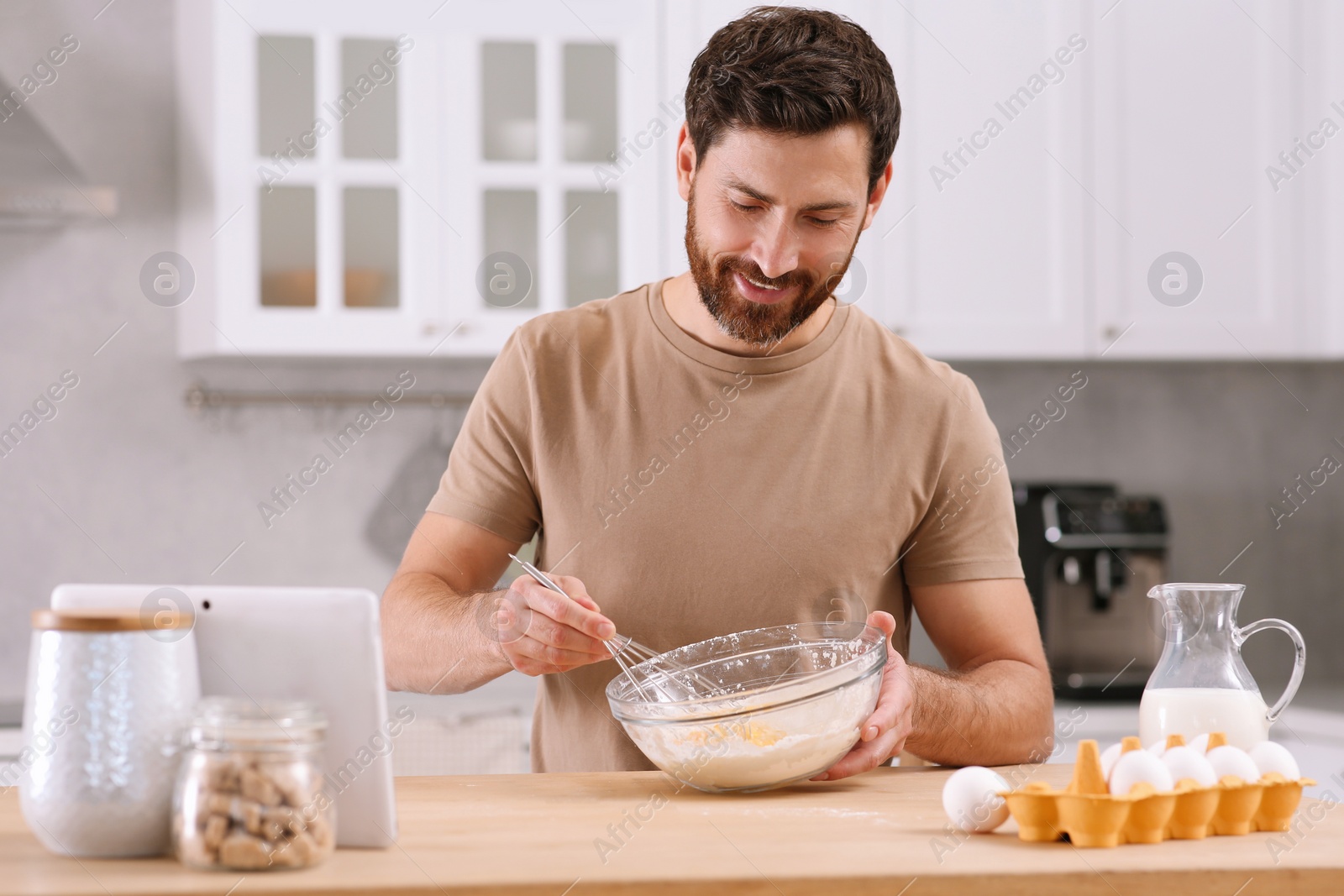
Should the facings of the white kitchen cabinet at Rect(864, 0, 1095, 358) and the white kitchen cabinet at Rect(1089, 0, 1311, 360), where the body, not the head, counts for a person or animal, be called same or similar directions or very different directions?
same or similar directions

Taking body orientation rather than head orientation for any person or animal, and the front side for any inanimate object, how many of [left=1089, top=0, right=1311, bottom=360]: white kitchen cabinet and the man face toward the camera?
2

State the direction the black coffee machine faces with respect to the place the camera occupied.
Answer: facing the viewer

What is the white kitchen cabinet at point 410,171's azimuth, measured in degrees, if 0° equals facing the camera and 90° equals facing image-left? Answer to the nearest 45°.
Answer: approximately 0°

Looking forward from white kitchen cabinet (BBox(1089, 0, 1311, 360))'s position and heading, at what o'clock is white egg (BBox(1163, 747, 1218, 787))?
The white egg is roughly at 12 o'clock from the white kitchen cabinet.

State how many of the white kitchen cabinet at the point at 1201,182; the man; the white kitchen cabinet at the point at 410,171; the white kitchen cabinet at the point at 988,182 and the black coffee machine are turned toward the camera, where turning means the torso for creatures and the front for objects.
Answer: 5

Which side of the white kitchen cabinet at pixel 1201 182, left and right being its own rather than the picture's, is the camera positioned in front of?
front

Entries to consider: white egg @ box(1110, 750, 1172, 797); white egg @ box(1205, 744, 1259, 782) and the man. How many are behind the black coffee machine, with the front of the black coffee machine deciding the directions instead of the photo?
0

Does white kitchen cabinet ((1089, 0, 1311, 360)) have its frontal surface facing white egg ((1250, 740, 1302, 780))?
yes

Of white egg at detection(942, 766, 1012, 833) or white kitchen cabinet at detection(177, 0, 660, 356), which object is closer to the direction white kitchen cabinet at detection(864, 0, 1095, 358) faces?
the white egg

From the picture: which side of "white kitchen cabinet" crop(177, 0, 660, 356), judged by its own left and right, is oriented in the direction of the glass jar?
front

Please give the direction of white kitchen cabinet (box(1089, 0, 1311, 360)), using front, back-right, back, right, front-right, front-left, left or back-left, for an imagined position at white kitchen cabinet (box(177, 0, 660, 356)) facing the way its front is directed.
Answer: left

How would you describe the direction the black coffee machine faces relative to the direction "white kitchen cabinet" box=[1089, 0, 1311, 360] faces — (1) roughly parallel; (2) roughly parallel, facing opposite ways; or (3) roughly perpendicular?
roughly parallel

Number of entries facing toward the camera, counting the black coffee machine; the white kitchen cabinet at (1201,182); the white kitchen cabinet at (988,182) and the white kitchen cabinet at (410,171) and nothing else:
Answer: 4

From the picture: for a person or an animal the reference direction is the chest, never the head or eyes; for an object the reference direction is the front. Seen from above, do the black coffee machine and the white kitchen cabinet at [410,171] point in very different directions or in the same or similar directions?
same or similar directions

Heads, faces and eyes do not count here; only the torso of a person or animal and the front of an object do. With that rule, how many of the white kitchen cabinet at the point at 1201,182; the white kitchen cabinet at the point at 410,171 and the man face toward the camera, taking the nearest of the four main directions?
3

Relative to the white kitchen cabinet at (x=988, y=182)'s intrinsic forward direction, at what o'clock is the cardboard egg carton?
The cardboard egg carton is roughly at 12 o'clock from the white kitchen cabinet.

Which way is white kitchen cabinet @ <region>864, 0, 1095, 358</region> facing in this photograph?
toward the camera

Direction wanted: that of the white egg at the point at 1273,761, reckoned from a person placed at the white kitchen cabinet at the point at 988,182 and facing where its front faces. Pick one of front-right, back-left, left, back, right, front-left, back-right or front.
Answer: front

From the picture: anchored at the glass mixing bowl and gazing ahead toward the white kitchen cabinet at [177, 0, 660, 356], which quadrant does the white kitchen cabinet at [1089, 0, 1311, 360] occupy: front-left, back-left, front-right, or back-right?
front-right

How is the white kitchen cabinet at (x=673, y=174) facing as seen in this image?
toward the camera

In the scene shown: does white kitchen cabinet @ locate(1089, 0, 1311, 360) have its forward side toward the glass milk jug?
yes
